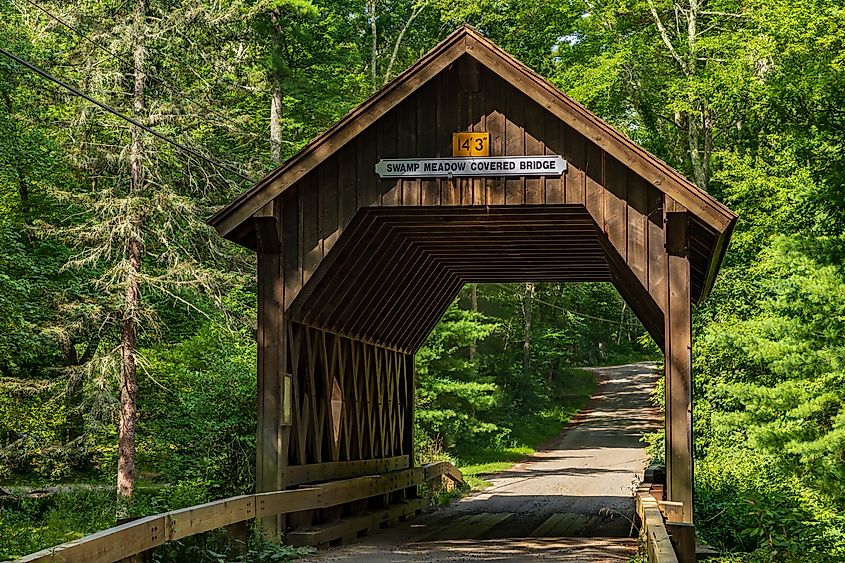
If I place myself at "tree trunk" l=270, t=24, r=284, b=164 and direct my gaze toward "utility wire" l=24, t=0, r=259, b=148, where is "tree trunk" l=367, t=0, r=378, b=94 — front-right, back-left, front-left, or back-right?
back-left

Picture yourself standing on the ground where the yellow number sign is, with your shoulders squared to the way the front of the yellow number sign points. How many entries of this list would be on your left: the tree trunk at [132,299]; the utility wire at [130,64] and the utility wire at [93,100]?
0

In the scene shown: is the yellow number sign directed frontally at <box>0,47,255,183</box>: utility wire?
no

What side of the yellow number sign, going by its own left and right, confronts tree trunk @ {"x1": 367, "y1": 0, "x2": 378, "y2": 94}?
back

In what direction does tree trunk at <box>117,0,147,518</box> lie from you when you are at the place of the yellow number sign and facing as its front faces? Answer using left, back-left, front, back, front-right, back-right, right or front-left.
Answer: back-right

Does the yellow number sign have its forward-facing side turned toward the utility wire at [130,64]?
no

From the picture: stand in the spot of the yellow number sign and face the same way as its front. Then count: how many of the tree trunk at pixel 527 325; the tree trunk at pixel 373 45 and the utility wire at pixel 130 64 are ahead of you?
0

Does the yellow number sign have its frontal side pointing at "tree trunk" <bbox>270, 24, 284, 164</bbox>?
no

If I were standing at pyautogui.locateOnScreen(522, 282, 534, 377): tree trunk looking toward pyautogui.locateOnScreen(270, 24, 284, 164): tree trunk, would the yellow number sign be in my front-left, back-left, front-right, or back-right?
front-left

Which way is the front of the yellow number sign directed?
toward the camera

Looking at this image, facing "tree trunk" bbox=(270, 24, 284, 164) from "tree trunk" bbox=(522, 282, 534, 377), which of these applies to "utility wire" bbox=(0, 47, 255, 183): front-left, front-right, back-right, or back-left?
front-left
